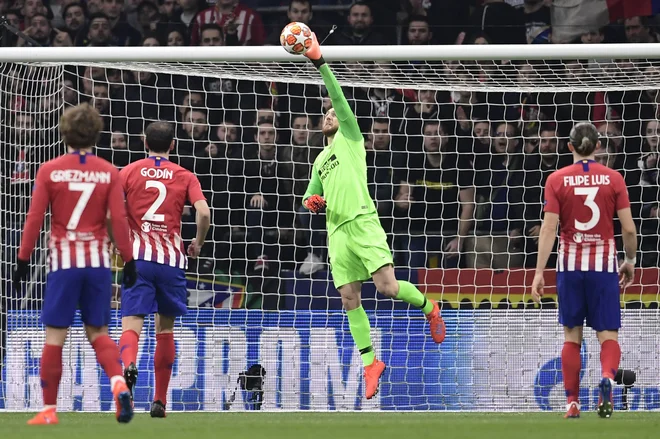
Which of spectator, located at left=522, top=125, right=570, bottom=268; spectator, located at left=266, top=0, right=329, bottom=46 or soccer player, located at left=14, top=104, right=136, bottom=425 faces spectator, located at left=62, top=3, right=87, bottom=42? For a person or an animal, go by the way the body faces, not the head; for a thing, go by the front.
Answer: the soccer player

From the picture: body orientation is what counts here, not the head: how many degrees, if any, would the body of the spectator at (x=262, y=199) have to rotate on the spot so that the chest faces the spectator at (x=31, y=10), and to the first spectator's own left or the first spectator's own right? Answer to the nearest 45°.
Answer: approximately 135° to the first spectator's own right

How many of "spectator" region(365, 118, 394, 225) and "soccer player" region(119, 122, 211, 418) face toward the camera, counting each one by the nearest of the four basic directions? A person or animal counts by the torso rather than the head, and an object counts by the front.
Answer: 1

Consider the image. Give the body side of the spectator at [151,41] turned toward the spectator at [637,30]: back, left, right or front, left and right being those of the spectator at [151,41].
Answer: left

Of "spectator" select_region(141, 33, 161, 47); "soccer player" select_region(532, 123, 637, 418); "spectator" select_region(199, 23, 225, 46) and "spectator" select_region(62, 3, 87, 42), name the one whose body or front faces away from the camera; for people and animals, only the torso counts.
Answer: the soccer player

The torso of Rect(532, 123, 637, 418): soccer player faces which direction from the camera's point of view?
away from the camera

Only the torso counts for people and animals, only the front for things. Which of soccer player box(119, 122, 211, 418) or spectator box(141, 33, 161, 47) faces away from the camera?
the soccer player

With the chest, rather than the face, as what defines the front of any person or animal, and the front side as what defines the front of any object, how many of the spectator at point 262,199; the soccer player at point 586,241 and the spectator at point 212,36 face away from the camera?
1

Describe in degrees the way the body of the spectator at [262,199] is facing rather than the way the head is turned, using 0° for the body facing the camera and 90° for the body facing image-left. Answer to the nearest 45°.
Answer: approximately 0°

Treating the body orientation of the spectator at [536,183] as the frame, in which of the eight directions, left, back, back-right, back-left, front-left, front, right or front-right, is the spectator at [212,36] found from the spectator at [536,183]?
right

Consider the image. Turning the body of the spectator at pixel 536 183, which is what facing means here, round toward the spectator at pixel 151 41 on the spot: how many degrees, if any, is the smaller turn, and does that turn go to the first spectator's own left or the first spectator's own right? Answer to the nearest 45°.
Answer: approximately 90° to the first spectator's own right

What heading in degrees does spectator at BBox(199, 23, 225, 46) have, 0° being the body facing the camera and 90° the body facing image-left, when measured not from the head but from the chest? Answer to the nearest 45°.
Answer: approximately 0°

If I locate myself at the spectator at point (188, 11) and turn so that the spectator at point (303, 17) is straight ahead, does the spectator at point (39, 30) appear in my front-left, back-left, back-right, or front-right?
back-right

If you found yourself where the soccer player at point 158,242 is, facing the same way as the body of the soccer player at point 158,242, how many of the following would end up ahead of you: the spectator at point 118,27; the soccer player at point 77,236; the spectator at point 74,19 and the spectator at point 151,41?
3
